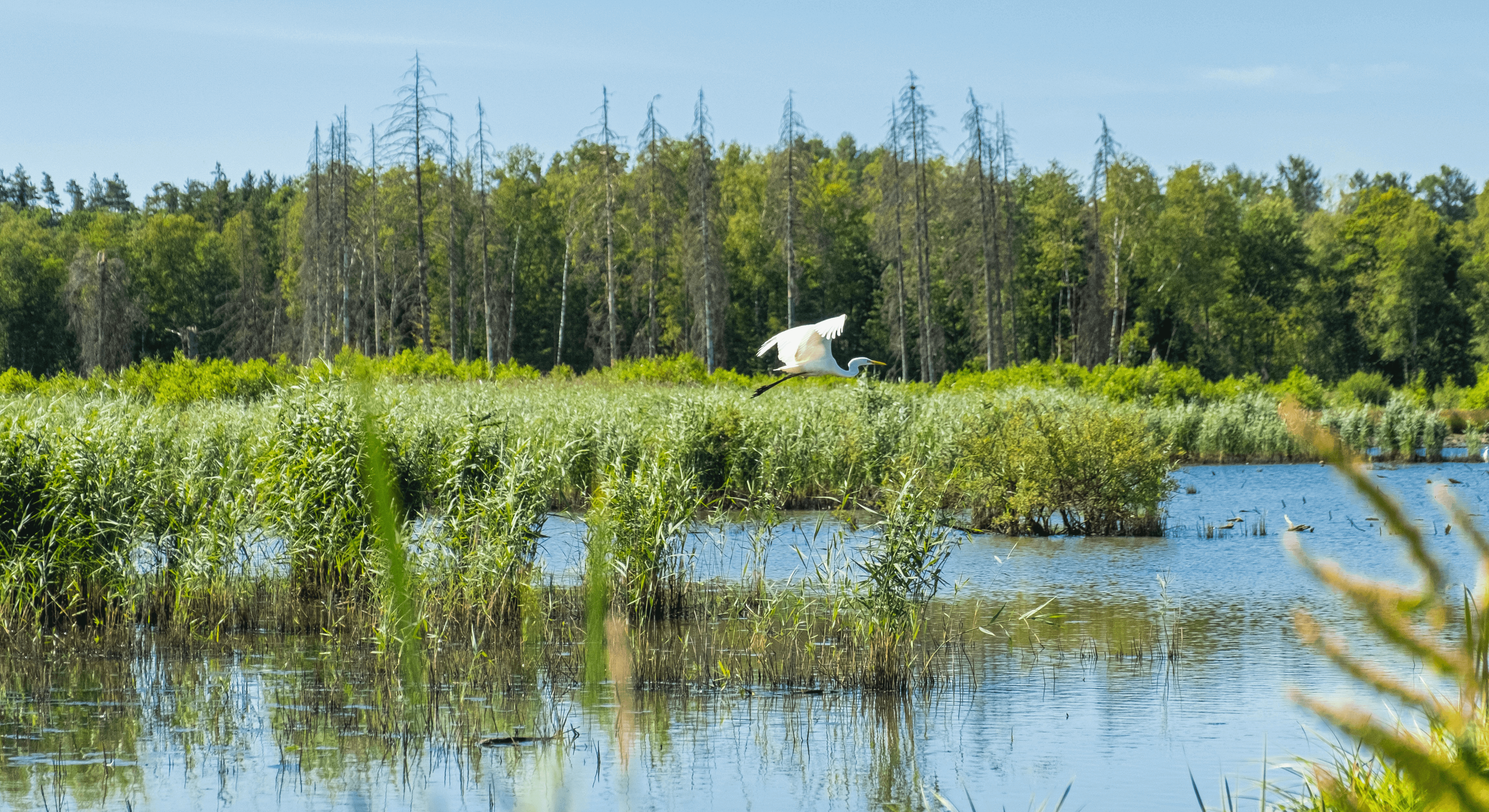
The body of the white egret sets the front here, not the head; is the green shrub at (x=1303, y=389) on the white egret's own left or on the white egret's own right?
on the white egret's own left

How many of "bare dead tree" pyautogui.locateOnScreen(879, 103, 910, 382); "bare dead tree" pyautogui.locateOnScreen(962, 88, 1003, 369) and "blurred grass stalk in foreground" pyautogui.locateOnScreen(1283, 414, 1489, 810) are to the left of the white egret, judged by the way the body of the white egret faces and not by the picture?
2

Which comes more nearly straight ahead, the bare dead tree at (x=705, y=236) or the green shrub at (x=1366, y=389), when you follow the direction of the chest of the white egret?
the green shrub

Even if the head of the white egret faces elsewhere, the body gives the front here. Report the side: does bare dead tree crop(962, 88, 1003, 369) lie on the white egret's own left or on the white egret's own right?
on the white egret's own left

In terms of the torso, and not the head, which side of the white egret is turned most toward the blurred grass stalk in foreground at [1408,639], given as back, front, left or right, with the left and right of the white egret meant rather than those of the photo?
right

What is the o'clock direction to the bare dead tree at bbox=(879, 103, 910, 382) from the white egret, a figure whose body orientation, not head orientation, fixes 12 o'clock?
The bare dead tree is roughly at 9 o'clock from the white egret.

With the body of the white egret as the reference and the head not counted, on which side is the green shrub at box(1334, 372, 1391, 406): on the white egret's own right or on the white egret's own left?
on the white egret's own left

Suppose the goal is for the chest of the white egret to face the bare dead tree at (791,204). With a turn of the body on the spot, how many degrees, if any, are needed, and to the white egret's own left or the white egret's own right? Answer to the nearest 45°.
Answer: approximately 90° to the white egret's own left

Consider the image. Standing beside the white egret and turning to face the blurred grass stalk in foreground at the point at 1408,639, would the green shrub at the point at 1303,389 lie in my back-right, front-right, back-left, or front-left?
back-left

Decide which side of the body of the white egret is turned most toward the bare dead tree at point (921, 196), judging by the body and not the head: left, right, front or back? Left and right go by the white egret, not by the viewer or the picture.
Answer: left

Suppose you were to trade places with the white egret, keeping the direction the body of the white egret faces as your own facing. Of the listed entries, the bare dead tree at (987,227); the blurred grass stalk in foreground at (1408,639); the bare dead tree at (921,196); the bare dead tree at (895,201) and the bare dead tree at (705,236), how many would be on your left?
4

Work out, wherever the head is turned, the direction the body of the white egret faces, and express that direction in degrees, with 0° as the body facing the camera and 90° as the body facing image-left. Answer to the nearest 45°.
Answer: approximately 270°
